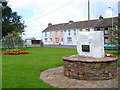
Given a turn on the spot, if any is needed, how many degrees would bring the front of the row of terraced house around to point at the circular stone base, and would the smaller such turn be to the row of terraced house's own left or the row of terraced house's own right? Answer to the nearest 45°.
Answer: approximately 45° to the row of terraced house's own left

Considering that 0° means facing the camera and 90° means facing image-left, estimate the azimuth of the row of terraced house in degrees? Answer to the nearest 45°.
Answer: approximately 45°

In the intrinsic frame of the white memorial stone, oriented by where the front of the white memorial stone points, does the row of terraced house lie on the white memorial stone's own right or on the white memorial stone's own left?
on the white memorial stone's own right

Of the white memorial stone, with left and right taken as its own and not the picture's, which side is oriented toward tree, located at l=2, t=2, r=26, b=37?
right

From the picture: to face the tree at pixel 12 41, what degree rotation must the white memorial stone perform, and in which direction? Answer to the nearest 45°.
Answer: approximately 90° to its right

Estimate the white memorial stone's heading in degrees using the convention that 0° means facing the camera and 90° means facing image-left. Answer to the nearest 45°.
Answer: approximately 45°
